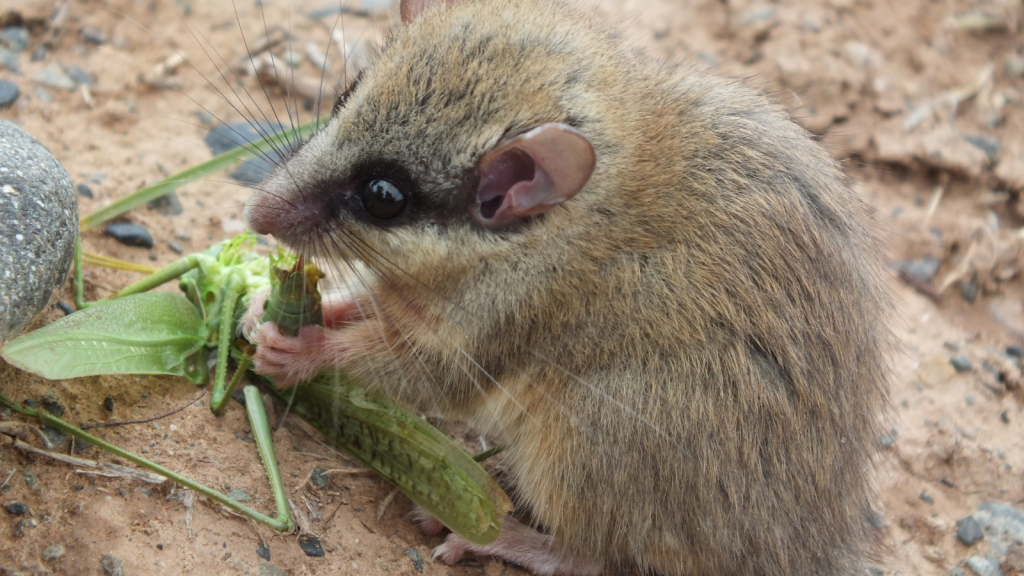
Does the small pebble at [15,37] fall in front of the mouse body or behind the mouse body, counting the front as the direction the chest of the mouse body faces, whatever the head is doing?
in front

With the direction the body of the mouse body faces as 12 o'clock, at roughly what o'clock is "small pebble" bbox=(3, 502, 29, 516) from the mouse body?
The small pebble is roughly at 11 o'clock from the mouse body.

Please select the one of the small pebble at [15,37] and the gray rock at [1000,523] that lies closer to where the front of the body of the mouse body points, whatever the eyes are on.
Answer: the small pebble

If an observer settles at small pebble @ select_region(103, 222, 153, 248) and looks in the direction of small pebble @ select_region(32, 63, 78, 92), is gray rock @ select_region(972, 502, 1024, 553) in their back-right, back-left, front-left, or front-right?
back-right

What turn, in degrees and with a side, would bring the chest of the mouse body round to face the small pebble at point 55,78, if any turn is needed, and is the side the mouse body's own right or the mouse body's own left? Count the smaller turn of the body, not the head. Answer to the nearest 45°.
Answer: approximately 45° to the mouse body's own right

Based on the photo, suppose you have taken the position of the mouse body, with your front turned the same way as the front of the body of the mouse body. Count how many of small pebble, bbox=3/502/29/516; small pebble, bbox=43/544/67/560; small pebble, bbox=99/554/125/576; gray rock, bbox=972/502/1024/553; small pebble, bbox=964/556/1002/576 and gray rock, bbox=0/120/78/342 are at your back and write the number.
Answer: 2

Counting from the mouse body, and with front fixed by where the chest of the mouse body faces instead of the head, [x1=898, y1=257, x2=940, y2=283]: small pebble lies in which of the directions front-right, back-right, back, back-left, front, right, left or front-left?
back-right

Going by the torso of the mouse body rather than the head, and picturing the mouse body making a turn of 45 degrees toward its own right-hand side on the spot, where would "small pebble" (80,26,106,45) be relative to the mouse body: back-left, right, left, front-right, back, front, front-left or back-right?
front

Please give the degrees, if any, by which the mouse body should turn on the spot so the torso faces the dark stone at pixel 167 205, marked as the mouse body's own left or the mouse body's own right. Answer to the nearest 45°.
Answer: approximately 45° to the mouse body's own right

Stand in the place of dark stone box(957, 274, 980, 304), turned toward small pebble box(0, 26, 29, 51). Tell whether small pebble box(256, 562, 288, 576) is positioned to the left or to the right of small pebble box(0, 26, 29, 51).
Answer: left

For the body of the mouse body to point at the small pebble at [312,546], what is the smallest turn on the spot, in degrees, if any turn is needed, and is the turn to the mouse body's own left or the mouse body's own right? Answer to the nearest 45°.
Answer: approximately 45° to the mouse body's own left

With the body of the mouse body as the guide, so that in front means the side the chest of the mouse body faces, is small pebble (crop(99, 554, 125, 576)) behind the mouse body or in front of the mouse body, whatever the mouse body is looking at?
in front

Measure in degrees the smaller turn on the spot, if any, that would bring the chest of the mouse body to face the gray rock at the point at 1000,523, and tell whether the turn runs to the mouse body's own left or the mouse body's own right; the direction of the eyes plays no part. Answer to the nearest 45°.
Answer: approximately 180°

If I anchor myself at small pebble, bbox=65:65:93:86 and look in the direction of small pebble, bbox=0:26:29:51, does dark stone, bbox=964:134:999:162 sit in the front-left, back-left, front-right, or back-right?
back-right

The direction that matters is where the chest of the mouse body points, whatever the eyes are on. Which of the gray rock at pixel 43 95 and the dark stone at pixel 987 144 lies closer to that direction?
the gray rock

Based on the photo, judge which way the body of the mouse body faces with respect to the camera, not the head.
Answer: to the viewer's left
